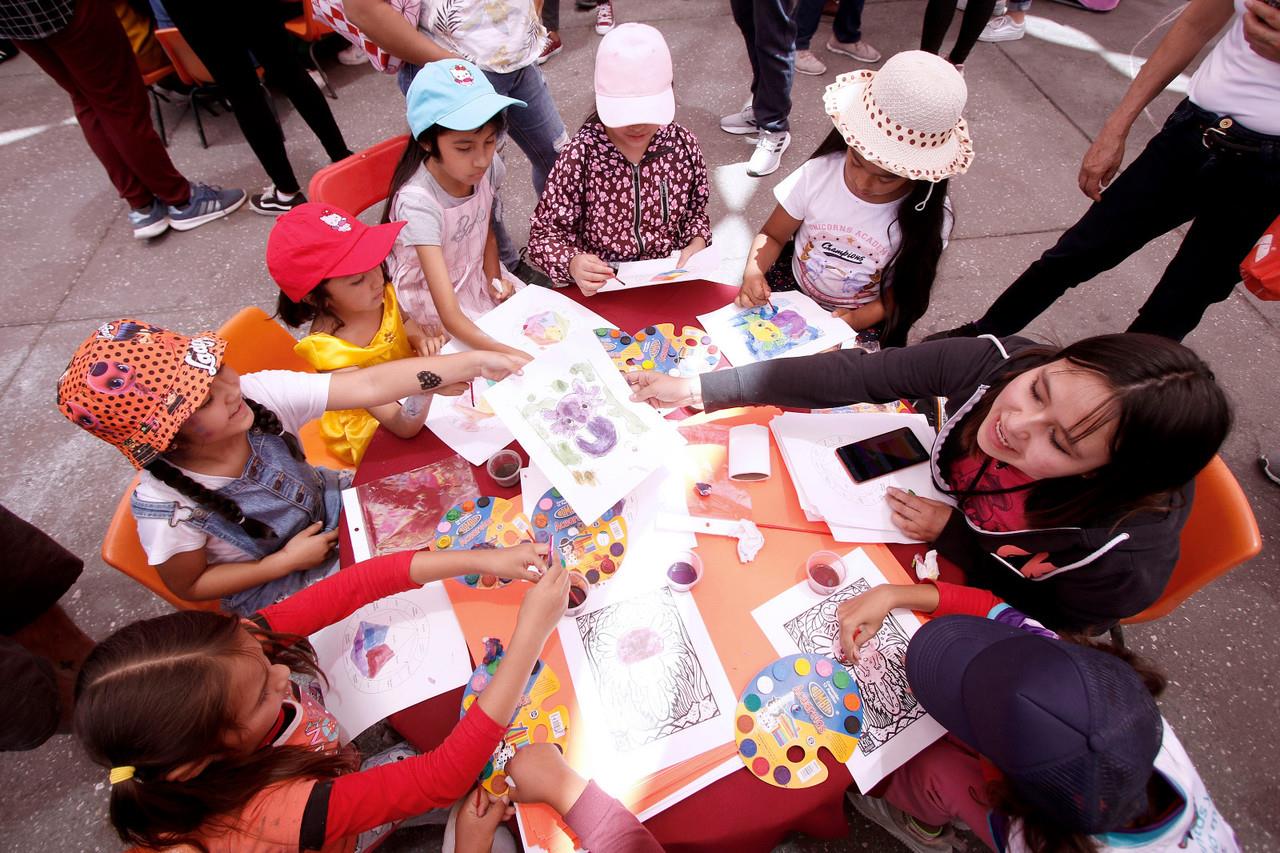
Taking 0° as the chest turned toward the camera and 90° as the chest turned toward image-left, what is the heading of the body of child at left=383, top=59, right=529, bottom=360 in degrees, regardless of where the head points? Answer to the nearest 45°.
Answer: approximately 315°

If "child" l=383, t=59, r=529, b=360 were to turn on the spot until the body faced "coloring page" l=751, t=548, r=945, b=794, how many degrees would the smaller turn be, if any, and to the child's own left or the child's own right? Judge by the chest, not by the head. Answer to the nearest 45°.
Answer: approximately 45° to the child's own right

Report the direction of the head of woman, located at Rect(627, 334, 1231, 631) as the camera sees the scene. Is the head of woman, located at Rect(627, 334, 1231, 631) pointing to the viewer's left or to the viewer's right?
to the viewer's left

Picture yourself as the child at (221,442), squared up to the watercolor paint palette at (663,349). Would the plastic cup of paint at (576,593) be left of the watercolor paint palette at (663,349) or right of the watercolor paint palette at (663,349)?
right

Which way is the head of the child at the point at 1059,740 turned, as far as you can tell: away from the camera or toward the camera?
away from the camera

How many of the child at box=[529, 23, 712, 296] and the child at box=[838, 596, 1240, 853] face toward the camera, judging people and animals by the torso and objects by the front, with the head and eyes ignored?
1

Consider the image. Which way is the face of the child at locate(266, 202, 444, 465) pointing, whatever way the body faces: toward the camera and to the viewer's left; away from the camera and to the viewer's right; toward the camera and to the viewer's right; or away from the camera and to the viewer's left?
toward the camera and to the viewer's right

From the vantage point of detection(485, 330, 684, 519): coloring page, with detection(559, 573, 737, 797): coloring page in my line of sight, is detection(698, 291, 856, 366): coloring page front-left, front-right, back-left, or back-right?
back-left

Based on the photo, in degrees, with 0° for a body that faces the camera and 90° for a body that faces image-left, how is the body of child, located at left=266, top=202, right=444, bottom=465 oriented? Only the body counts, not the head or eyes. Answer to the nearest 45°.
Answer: approximately 315°
